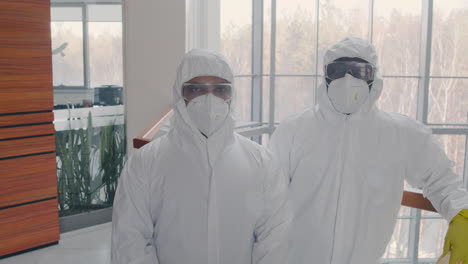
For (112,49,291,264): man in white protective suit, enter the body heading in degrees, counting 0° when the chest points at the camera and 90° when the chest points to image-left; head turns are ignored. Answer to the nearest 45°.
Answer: approximately 0°

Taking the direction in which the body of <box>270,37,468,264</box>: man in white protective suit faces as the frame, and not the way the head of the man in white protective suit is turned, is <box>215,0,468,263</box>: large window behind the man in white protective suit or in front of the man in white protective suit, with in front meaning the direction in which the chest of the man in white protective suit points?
behind

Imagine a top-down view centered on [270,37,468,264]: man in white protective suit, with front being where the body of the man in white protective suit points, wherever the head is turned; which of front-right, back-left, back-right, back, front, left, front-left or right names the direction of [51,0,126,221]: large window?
back-right

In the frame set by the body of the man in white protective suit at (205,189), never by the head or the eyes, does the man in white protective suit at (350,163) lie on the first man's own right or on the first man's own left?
on the first man's own left

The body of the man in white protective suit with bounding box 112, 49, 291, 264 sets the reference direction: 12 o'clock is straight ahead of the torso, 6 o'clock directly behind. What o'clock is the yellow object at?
The yellow object is roughly at 9 o'clock from the man in white protective suit.

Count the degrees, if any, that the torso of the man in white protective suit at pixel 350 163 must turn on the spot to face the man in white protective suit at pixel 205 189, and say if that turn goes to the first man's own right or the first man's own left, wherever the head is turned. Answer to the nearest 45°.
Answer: approximately 45° to the first man's own right
